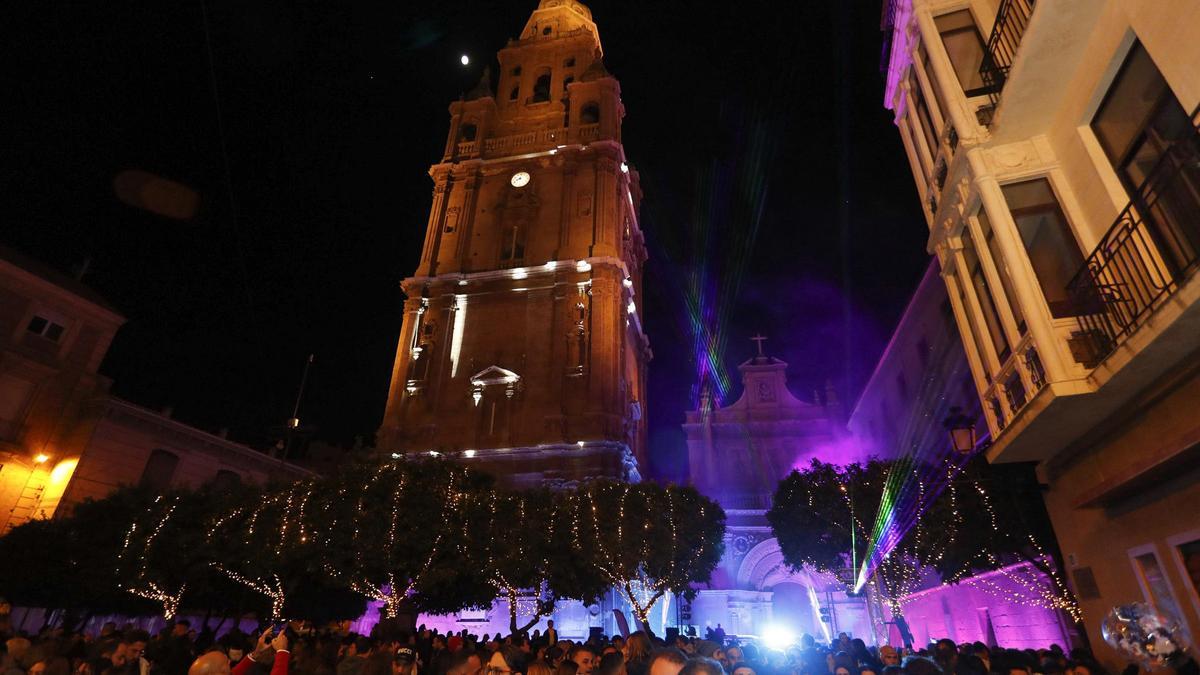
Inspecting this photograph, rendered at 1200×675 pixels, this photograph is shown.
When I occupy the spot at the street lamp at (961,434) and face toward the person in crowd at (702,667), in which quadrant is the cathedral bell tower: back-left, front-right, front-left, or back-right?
back-right

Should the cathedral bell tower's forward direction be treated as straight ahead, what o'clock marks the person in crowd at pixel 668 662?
The person in crowd is roughly at 12 o'clock from the cathedral bell tower.

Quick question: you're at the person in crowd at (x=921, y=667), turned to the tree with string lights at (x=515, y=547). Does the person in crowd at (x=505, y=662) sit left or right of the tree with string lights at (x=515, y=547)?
left

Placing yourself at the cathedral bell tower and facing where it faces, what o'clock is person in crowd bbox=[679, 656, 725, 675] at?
The person in crowd is roughly at 12 o'clock from the cathedral bell tower.

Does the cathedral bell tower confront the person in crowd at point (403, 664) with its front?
yes

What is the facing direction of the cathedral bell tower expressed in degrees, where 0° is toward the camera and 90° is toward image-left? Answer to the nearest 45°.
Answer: approximately 0°

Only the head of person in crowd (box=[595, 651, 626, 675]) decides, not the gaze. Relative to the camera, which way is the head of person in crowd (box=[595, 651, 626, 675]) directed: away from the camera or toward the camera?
away from the camera

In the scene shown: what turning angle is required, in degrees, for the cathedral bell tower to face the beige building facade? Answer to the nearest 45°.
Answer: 0° — it already faces it
